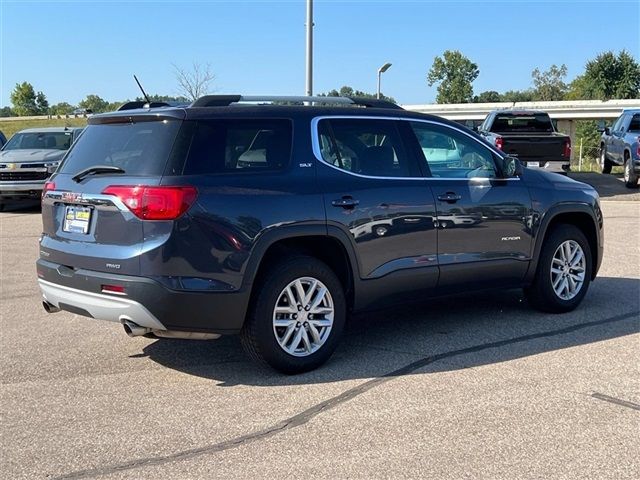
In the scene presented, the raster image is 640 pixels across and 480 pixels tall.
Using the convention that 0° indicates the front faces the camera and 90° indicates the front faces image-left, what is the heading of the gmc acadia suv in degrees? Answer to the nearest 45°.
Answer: approximately 225°

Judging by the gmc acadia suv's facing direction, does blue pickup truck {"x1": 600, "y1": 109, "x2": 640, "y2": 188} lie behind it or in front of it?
in front

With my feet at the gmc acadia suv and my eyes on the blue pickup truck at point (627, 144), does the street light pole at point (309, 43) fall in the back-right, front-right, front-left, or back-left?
front-left

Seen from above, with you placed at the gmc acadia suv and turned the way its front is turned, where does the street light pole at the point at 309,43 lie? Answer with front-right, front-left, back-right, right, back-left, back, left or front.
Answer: front-left

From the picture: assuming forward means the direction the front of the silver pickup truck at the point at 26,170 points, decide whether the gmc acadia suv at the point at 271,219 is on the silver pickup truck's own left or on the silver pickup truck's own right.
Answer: on the silver pickup truck's own left

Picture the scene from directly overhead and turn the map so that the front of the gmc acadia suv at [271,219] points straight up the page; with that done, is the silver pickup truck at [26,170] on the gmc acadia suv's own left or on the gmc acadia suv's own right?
on the gmc acadia suv's own left

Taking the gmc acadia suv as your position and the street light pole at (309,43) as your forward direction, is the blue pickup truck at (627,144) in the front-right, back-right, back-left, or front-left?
front-right
